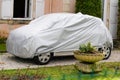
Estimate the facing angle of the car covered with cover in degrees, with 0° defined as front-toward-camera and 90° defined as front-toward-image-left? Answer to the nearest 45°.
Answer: approximately 45°

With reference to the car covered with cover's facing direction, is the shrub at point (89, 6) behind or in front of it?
behind

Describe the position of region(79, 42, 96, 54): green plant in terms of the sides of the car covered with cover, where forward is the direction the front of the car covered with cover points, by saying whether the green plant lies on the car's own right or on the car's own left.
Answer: on the car's own left
